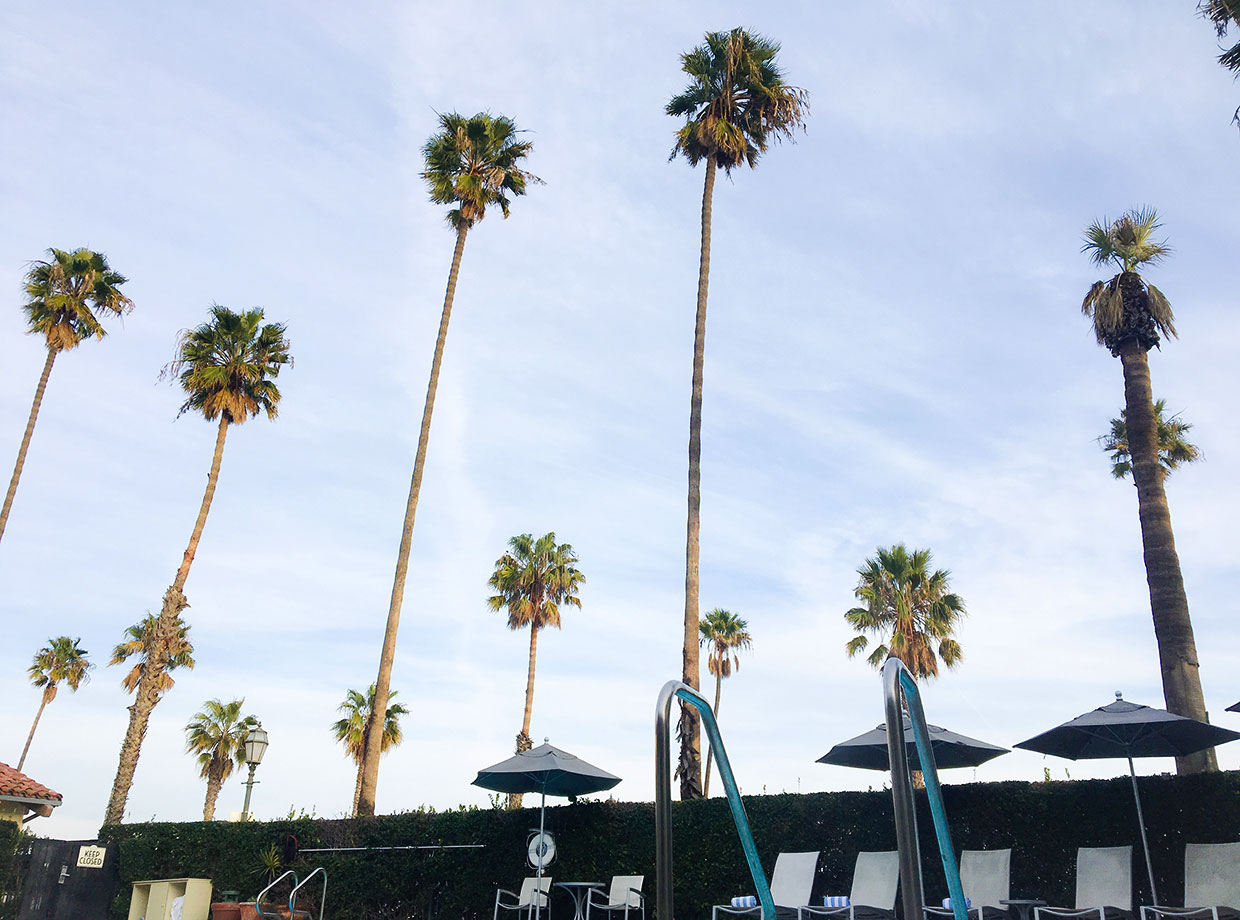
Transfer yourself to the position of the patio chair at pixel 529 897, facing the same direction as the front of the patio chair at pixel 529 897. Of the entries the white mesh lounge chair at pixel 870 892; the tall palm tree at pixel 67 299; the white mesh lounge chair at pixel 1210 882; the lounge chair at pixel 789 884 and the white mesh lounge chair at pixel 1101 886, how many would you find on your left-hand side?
4

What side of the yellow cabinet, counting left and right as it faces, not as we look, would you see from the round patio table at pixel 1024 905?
left

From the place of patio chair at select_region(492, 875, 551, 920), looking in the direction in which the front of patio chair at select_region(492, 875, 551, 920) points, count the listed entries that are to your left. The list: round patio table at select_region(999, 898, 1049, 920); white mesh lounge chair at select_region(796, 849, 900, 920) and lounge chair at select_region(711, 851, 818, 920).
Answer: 3

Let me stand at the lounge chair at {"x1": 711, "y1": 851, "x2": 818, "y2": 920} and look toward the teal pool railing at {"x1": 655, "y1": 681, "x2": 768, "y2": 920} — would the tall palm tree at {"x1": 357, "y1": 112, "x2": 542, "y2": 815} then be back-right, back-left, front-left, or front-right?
back-right

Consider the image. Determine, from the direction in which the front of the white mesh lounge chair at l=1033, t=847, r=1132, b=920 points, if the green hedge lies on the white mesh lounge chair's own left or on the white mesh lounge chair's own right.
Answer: on the white mesh lounge chair's own right

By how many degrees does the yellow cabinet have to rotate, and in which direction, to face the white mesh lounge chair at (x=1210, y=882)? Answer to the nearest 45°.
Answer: approximately 90° to its left

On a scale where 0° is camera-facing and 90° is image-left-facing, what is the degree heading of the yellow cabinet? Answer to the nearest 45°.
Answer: approximately 45°

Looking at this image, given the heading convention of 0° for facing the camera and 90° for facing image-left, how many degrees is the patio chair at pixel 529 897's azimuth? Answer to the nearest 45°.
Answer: approximately 45°
